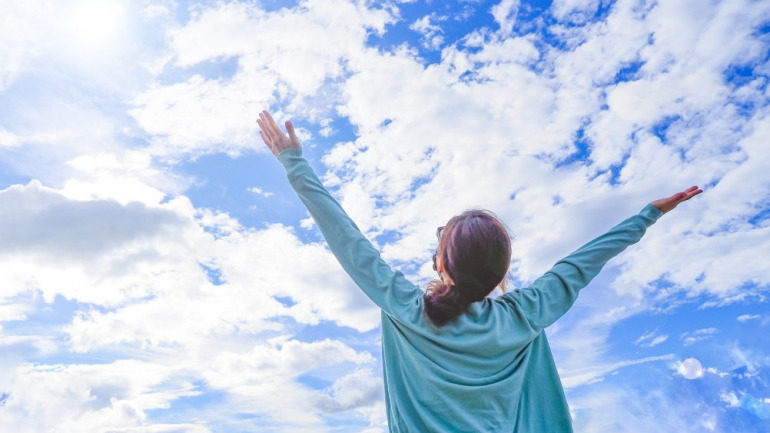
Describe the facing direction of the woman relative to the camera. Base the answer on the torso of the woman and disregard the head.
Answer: away from the camera
